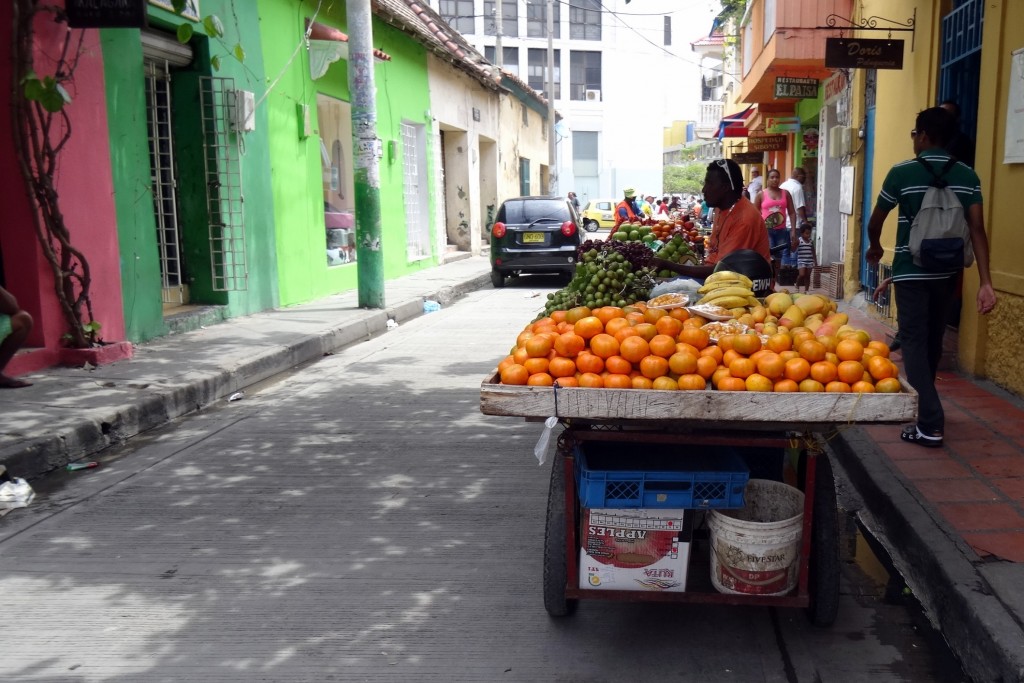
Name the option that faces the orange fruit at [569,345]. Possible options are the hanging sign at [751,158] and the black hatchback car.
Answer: the hanging sign

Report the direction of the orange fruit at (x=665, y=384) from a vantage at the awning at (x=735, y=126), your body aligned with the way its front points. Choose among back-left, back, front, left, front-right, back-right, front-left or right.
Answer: left

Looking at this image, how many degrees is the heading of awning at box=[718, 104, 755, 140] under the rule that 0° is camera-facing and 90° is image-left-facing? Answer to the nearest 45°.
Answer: approximately 90°

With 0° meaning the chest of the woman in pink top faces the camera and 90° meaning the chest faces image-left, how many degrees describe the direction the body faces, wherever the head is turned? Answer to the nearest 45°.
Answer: approximately 0°

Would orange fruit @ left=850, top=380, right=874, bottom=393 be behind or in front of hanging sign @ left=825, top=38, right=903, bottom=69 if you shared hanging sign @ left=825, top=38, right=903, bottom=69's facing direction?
in front

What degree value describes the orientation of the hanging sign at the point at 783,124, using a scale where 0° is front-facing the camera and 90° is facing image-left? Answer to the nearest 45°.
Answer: approximately 0°

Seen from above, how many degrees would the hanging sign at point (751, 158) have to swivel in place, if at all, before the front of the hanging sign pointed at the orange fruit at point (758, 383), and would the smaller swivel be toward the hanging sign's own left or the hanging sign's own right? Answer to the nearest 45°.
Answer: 0° — it already faces it

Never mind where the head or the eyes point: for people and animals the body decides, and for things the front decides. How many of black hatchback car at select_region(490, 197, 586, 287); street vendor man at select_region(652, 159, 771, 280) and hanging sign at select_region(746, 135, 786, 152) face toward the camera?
1

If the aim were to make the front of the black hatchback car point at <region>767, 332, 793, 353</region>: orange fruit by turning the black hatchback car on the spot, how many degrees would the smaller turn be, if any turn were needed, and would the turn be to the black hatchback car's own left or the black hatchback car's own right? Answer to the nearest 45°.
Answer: approximately 180°

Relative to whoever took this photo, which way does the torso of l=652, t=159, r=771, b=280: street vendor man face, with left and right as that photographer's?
facing to the left of the viewer

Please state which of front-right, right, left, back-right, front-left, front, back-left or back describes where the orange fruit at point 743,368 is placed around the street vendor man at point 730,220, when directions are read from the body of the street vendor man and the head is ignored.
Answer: left
